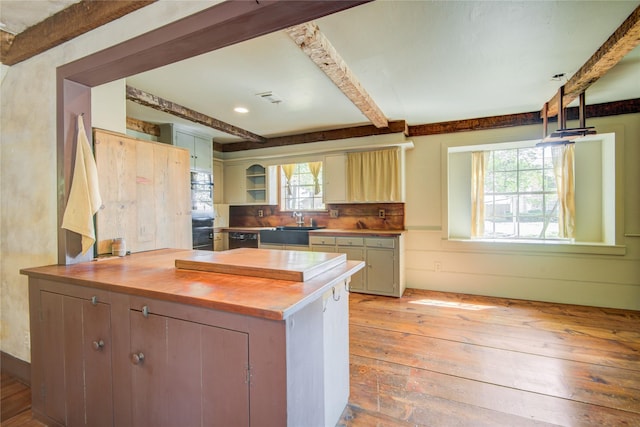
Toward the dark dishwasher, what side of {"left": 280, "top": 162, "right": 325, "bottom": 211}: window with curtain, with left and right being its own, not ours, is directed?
right

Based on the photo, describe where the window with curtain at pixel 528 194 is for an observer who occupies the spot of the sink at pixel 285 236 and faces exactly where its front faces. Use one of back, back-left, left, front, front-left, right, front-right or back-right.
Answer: left

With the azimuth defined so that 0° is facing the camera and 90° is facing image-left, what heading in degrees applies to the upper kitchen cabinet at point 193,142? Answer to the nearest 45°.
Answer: approximately 315°

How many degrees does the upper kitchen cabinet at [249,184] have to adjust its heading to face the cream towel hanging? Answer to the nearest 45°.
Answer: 0° — it already faces it

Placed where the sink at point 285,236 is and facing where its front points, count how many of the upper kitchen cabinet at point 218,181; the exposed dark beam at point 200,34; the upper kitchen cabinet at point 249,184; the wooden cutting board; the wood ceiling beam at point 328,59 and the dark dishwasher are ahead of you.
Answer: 3

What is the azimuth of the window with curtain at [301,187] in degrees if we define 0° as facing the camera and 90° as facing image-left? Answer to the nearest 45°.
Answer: approximately 0°

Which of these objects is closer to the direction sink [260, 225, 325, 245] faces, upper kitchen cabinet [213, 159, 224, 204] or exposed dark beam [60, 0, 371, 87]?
the exposed dark beam
